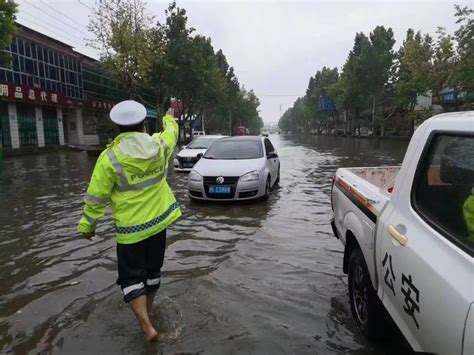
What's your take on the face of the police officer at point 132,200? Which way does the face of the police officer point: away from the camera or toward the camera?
away from the camera

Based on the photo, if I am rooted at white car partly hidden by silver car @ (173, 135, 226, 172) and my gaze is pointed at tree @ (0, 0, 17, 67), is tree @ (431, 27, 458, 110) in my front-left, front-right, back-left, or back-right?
back-right

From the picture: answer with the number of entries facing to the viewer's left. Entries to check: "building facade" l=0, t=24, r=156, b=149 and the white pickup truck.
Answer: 0

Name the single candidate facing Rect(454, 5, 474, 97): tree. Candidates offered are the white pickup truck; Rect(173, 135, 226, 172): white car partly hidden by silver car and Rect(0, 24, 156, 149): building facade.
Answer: the building facade

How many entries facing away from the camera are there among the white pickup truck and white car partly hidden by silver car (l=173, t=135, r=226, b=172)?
0

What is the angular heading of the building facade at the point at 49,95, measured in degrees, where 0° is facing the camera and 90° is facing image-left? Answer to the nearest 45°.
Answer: approximately 315°

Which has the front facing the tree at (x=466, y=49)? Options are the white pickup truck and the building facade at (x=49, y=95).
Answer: the building facade

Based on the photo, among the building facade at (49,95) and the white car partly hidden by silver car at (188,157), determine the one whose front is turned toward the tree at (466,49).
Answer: the building facade

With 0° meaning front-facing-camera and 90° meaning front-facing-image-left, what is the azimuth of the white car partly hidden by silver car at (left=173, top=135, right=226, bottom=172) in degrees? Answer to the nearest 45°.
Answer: approximately 45°

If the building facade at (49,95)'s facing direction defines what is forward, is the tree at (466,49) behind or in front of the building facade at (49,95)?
in front

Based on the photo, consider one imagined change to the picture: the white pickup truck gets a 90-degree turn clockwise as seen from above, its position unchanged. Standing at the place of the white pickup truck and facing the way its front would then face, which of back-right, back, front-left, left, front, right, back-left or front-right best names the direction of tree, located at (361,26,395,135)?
back-right

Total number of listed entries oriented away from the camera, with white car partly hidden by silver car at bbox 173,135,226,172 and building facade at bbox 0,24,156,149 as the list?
0

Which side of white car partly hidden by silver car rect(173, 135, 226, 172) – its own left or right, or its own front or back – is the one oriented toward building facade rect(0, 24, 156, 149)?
right

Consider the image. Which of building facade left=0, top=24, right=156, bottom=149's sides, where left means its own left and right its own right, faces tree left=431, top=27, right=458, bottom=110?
front

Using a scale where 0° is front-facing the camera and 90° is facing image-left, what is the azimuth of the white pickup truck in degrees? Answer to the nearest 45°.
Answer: approximately 315°

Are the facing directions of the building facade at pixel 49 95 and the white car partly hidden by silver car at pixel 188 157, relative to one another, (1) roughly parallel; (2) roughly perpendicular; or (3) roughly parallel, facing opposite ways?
roughly perpendicular
